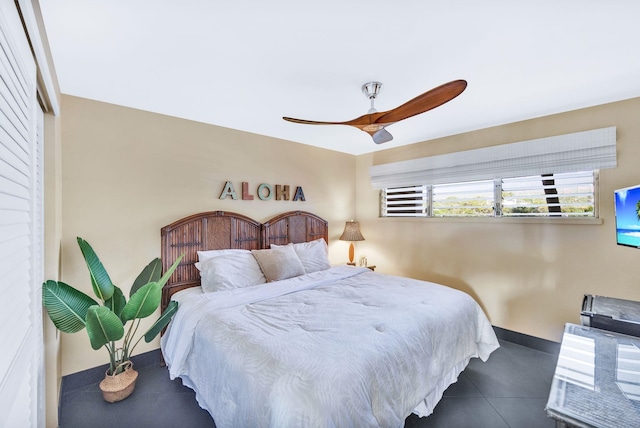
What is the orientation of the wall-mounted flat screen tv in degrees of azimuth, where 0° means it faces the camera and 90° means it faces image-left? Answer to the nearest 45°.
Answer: approximately 45°

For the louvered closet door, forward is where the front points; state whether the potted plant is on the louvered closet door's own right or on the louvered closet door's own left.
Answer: on the louvered closet door's own left

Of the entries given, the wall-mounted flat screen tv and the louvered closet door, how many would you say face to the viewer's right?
1

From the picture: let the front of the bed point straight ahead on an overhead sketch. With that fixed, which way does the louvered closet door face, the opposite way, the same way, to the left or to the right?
to the left

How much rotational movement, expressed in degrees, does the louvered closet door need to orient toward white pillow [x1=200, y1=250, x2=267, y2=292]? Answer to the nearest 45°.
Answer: approximately 45° to its left

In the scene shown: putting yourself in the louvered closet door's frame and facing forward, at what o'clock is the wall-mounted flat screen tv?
The wall-mounted flat screen tv is roughly at 1 o'clock from the louvered closet door.

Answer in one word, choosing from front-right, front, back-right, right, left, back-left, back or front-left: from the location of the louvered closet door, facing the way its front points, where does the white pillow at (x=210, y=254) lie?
front-left

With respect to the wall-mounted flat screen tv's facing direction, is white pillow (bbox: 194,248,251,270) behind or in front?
in front

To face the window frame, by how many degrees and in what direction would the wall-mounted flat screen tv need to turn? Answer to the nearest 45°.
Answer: approximately 90° to its right

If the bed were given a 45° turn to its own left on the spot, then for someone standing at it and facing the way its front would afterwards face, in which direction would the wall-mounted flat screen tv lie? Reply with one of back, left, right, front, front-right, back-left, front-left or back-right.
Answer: front

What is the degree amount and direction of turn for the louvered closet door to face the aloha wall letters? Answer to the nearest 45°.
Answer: approximately 45° to its left

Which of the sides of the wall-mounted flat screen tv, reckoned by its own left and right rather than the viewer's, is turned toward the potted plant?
front

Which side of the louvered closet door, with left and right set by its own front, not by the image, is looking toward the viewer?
right

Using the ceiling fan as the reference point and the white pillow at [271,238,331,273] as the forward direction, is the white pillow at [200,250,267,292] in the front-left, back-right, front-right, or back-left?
front-left
